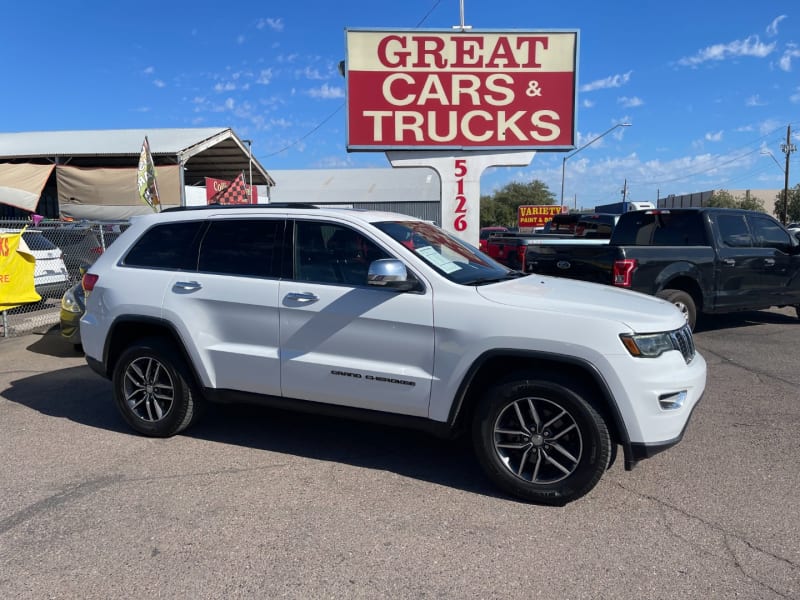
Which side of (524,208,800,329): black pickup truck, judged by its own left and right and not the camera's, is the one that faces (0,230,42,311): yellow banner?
back

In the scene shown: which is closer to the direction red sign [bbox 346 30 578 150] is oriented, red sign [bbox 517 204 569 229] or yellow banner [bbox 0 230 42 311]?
the yellow banner

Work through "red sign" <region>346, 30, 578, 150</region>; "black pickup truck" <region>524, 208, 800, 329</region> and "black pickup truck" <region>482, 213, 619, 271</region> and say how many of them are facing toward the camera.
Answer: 1

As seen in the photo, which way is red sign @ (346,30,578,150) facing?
toward the camera

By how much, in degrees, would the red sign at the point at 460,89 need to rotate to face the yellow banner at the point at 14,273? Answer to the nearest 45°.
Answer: approximately 45° to its right

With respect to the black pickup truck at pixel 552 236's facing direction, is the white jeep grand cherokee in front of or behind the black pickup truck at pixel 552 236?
behind

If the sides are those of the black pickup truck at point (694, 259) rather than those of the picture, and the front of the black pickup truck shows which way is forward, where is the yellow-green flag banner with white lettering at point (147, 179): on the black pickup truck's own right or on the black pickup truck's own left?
on the black pickup truck's own left

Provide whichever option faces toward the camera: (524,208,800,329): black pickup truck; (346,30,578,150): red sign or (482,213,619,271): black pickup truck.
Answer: the red sign

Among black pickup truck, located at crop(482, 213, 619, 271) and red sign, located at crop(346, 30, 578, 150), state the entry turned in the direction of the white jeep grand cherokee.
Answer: the red sign

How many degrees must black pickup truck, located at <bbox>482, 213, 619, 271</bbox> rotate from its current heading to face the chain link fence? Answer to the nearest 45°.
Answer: approximately 135° to its left

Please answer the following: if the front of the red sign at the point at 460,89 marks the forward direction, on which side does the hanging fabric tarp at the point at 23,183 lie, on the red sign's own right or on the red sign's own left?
on the red sign's own right

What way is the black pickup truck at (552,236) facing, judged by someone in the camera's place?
facing away from the viewer and to the right of the viewer

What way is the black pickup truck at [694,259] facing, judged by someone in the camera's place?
facing away from the viewer and to the right of the viewer
